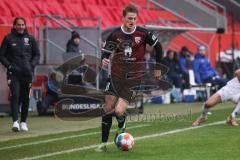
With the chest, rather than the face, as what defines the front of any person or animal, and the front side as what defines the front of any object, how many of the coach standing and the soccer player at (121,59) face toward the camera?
2

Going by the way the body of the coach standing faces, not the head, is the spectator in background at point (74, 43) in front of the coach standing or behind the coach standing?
behind

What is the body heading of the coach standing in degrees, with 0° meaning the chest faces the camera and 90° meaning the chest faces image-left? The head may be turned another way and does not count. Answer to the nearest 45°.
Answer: approximately 0°

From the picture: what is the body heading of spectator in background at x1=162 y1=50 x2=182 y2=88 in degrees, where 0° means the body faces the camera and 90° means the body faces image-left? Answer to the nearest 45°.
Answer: approximately 0°

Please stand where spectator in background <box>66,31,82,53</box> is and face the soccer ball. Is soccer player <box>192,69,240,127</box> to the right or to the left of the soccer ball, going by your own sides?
left

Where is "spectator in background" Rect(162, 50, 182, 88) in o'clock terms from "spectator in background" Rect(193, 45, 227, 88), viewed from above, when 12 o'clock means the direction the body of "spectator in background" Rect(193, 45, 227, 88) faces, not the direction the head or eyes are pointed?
"spectator in background" Rect(162, 50, 182, 88) is roughly at 4 o'clock from "spectator in background" Rect(193, 45, 227, 88).

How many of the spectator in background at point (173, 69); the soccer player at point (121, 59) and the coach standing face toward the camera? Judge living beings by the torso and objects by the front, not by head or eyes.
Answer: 3

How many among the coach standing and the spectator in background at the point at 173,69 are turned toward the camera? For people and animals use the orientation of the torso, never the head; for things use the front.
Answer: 2

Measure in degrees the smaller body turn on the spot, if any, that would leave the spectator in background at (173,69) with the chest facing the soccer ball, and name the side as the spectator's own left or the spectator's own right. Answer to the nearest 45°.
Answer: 0° — they already face it

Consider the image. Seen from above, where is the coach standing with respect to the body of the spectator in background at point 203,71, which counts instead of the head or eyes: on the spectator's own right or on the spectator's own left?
on the spectator's own right
